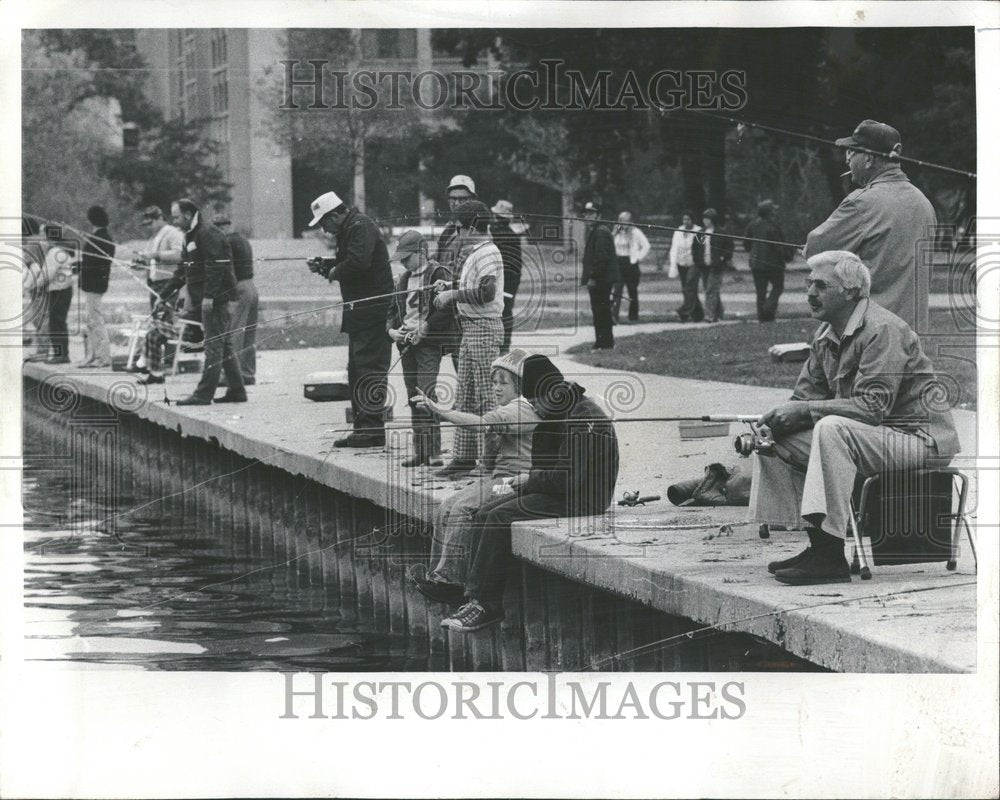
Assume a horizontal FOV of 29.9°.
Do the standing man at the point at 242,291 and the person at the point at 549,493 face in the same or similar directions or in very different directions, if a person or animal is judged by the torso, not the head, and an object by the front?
same or similar directions

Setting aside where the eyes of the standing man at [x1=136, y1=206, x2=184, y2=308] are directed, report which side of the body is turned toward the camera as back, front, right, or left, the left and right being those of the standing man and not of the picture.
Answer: left

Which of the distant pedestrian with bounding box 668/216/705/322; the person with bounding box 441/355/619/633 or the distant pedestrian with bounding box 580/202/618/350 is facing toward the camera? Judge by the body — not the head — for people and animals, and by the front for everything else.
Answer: the distant pedestrian with bounding box 668/216/705/322

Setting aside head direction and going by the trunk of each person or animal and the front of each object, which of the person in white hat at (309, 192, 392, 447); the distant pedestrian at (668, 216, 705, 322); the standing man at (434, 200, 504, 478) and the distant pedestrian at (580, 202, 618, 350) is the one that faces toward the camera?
the distant pedestrian at (668, 216, 705, 322)

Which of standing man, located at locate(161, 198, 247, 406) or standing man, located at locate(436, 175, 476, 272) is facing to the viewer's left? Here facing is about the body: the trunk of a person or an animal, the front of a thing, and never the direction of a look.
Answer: standing man, located at locate(161, 198, 247, 406)

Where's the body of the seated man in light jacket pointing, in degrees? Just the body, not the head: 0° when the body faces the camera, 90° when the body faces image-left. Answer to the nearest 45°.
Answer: approximately 90°

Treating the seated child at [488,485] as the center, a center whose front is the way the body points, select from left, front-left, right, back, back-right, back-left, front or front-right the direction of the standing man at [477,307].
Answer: right

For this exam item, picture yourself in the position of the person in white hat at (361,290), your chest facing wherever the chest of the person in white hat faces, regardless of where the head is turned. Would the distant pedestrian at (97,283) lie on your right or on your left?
on your right

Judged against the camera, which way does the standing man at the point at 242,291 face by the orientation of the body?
to the viewer's left

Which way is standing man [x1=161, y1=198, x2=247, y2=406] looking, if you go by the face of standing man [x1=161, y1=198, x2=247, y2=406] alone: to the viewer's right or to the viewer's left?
to the viewer's left

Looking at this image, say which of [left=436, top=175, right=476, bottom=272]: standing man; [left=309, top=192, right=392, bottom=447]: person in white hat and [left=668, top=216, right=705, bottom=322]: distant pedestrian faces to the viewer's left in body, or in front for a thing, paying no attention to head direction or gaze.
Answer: the person in white hat

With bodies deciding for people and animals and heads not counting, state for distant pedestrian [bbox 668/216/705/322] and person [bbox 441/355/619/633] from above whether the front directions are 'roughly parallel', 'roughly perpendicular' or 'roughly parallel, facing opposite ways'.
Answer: roughly perpendicular

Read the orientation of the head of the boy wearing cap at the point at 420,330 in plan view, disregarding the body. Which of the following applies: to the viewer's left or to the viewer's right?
to the viewer's left

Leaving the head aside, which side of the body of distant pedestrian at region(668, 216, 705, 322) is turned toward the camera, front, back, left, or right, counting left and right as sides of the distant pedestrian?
front

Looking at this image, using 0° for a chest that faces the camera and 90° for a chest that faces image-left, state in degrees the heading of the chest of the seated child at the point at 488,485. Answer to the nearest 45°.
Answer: approximately 90°
